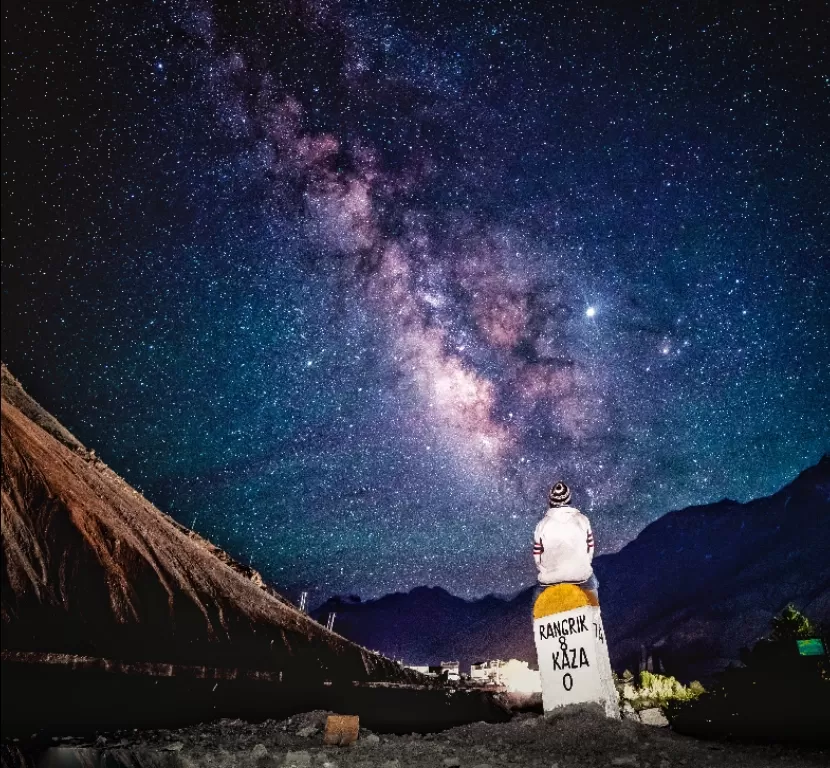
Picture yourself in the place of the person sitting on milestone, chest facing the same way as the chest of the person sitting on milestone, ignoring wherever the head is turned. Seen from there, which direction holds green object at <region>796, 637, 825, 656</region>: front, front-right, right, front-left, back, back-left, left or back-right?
front-right

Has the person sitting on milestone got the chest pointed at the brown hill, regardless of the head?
no

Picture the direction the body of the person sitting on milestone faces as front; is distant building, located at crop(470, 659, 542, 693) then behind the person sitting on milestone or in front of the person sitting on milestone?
in front

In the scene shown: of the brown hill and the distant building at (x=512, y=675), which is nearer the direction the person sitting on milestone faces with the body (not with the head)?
the distant building

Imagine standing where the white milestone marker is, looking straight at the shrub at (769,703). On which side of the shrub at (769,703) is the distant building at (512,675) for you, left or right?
left

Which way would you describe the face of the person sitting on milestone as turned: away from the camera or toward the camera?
away from the camera

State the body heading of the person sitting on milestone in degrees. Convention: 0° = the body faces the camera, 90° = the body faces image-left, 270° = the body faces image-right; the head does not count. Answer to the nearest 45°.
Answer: approximately 180°

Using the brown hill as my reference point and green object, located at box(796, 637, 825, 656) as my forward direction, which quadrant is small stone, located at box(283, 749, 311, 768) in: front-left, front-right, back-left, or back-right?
front-right

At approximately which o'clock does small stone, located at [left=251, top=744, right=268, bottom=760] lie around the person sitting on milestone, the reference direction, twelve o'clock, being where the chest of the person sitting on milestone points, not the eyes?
The small stone is roughly at 7 o'clock from the person sitting on milestone.

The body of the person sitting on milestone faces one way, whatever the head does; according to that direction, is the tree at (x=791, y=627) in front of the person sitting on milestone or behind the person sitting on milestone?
in front

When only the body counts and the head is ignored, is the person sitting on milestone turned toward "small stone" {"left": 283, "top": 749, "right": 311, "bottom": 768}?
no
